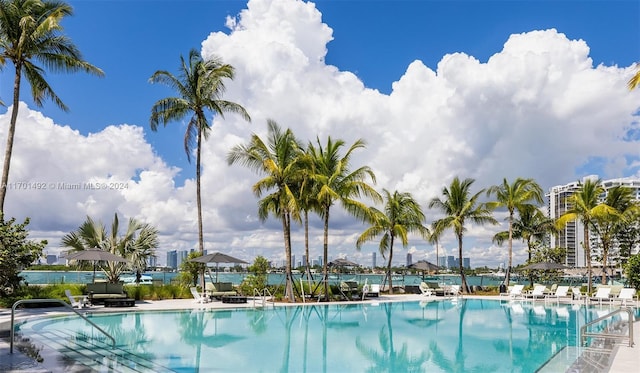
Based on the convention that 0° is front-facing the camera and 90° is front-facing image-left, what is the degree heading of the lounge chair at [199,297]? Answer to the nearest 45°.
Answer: approximately 315°

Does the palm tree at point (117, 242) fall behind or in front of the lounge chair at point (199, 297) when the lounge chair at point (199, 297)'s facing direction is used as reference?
behind

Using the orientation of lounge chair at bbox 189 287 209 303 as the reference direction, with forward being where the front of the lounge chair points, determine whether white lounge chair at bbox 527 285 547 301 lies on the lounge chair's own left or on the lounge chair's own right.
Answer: on the lounge chair's own left

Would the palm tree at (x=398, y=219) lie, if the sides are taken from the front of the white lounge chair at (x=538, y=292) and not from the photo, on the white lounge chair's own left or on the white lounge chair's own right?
on the white lounge chair's own right

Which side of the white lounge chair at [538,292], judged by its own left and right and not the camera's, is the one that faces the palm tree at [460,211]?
right

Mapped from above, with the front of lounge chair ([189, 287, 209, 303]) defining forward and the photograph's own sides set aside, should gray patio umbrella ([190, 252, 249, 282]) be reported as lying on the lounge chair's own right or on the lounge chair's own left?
on the lounge chair's own left

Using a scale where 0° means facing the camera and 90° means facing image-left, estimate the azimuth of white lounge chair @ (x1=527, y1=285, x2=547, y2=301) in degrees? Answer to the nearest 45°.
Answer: approximately 45°
